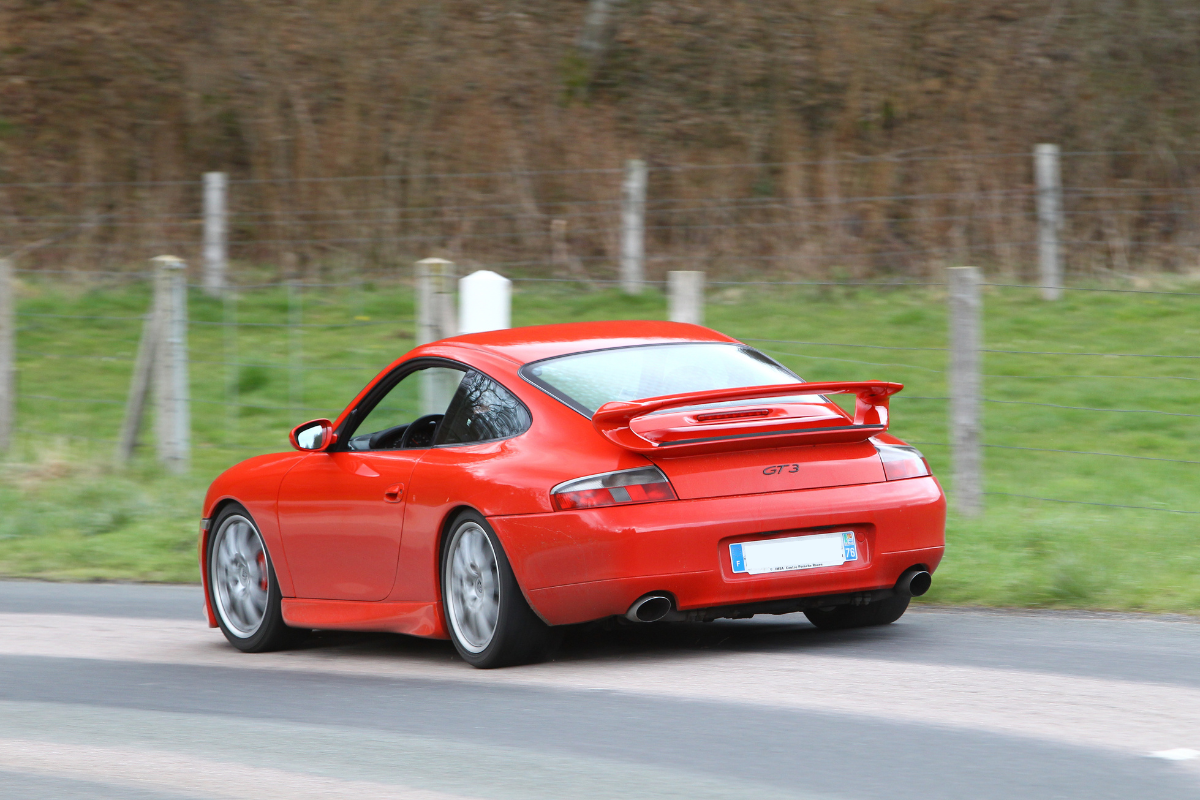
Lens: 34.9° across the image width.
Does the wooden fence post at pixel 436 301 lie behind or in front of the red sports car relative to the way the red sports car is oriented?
in front

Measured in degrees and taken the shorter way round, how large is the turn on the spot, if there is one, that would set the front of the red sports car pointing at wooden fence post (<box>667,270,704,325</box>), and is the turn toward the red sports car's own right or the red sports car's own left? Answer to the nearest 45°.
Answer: approximately 45° to the red sports car's own right

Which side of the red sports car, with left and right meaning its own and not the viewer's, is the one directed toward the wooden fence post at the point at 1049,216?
right

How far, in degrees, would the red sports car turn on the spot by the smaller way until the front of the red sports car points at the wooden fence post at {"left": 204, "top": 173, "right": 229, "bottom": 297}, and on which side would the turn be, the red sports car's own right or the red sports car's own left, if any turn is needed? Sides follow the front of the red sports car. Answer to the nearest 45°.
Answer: approximately 45° to the red sports car's own right

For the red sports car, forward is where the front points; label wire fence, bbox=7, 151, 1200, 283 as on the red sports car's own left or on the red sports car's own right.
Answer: on the red sports car's own right

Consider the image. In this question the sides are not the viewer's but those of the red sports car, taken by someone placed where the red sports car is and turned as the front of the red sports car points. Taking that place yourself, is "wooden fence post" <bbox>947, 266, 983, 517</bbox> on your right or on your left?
on your right

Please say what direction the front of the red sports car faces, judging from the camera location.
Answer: facing away from the viewer and to the left of the viewer

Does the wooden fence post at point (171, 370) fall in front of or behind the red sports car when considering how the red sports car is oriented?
in front
